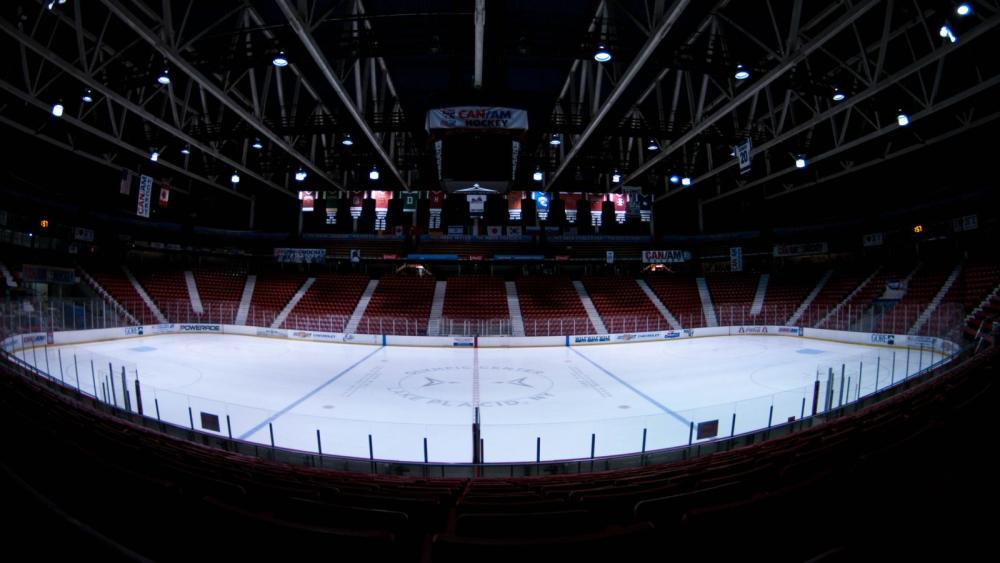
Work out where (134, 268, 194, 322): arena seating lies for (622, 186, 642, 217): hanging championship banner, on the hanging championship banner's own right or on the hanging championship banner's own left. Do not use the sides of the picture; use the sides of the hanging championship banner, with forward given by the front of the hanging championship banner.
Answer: on the hanging championship banner's own right

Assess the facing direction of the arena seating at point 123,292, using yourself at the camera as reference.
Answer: facing the viewer and to the right of the viewer

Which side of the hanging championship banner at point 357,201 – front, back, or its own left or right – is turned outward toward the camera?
front

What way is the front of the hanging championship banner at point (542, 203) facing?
toward the camera

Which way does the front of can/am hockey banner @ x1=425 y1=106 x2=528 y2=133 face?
toward the camera

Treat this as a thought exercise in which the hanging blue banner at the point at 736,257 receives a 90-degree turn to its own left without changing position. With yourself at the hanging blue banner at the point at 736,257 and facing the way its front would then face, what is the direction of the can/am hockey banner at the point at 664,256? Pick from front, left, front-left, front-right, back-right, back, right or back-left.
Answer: back

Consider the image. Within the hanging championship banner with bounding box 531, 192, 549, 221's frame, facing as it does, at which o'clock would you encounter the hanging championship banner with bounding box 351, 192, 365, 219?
the hanging championship banner with bounding box 351, 192, 365, 219 is roughly at 3 o'clock from the hanging championship banner with bounding box 531, 192, 549, 221.

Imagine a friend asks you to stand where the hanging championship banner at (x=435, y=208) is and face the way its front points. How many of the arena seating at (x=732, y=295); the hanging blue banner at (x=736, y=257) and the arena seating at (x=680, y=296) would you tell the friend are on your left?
3

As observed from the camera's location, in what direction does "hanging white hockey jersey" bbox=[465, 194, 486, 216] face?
facing the viewer

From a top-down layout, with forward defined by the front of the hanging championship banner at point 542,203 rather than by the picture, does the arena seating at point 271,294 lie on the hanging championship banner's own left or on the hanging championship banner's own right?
on the hanging championship banner's own right

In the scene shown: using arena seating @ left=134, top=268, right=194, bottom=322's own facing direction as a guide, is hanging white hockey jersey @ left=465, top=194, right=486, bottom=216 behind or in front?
in front

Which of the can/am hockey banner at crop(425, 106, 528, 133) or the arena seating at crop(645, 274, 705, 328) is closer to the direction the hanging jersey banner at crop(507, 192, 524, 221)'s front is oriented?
the can/am hockey banner
